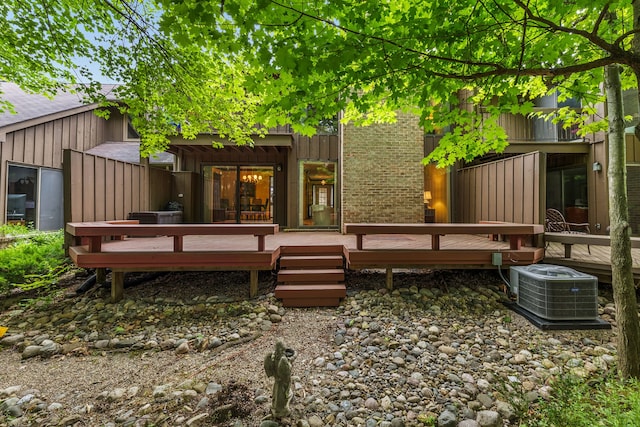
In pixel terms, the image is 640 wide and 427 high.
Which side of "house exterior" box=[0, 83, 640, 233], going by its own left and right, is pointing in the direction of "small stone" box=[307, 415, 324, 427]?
front

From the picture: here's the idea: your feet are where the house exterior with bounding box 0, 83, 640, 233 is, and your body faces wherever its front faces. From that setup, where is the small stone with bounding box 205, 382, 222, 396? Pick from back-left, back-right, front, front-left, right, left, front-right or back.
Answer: front

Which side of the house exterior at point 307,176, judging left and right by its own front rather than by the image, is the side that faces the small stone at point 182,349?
front

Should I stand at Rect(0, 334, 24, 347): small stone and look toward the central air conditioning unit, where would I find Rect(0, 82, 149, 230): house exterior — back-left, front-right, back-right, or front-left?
back-left

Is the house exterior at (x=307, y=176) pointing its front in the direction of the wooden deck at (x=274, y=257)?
yes

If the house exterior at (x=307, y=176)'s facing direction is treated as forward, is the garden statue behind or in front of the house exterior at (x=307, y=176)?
in front

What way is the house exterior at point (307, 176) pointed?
toward the camera

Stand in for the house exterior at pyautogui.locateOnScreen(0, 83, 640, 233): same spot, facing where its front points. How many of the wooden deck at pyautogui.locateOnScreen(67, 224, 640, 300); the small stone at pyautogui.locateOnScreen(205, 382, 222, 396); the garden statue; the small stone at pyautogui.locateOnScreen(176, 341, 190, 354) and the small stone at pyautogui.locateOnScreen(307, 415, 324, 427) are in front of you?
5

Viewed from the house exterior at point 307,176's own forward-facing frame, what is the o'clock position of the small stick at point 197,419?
The small stick is roughly at 12 o'clock from the house exterior.

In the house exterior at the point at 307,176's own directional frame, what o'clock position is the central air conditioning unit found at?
The central air conditioning unit is roughly at 11 o'clock from the house exterior.

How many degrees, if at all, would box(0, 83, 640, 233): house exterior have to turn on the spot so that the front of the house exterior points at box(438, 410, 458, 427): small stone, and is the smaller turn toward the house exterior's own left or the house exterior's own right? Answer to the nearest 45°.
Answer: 0° — it already faces it

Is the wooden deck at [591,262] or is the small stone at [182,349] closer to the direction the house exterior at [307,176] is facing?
the small stone
